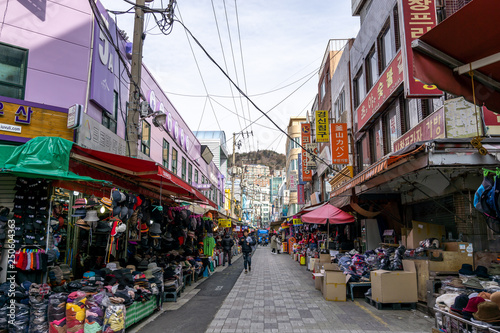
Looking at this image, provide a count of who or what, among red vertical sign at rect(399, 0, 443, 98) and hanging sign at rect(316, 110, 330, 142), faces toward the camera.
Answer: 2

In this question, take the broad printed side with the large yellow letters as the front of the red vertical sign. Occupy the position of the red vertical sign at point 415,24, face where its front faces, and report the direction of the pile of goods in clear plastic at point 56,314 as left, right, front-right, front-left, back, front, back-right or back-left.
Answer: front-right

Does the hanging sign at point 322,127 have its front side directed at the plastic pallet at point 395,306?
yes

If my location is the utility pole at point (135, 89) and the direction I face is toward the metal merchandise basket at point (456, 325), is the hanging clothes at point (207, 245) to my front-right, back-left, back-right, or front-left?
back-left

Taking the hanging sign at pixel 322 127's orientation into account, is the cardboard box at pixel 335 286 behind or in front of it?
in front

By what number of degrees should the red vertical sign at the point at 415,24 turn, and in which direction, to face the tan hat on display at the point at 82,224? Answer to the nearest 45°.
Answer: approximately 45° to its right

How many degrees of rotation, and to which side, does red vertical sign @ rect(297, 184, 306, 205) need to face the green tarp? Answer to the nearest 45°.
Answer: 0° — it already faces it

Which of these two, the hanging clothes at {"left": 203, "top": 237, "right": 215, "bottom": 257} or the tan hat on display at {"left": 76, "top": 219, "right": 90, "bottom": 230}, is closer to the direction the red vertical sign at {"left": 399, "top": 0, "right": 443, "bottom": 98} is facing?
the tan hat on display

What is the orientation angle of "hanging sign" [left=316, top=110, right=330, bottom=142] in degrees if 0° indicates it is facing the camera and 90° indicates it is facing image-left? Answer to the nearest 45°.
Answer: approximately 0°

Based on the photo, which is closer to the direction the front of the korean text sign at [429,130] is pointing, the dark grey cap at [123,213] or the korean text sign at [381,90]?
the dark grey cap

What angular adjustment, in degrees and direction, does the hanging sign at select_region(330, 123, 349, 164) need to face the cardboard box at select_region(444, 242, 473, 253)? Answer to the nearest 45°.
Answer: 0° — it already faces it
